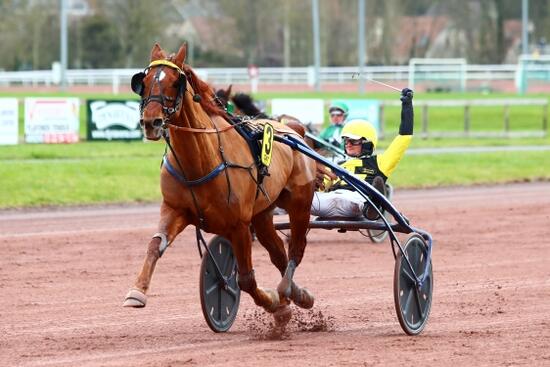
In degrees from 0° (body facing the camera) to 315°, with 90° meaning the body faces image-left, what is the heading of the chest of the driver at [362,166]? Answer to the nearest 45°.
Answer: approximately 45°

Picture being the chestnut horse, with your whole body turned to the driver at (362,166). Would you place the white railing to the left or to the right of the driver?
left

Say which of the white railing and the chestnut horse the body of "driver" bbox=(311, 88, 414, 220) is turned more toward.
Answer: the chestnut horse

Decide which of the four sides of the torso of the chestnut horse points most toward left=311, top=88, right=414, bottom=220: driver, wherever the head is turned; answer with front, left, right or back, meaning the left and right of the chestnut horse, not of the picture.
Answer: back

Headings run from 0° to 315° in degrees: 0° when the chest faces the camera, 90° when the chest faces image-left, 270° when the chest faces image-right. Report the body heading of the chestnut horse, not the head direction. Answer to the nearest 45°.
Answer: approximately 45°

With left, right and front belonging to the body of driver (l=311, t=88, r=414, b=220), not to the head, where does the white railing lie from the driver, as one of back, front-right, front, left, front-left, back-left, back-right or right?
back-right

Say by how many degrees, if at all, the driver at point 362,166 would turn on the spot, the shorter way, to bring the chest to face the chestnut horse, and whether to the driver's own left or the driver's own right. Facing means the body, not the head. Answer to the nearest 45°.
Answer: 0° — they already face it

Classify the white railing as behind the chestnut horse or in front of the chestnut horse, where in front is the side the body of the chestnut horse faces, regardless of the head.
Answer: behind
